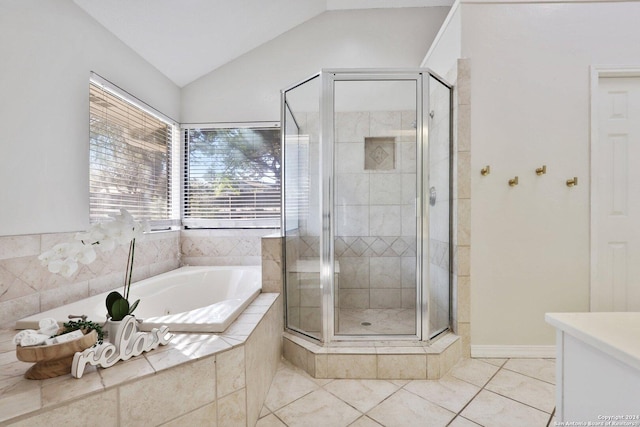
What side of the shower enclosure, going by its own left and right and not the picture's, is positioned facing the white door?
left

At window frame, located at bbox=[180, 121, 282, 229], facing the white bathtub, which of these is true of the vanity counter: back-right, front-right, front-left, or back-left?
front-left

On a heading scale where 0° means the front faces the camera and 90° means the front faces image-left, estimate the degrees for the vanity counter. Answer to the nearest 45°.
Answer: approximately 135°

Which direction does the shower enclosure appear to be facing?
toward the camera

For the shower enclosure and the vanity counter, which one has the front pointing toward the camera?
the shower enclosure

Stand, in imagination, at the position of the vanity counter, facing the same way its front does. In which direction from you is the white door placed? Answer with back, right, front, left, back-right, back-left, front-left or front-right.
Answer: front-right

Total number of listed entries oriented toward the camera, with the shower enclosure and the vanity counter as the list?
1

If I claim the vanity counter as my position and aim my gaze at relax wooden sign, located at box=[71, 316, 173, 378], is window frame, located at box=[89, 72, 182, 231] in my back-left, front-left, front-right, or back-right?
front-right

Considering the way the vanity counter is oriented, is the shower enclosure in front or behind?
in front

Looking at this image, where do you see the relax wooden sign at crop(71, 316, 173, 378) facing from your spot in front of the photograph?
facing the viewer and to the right of the viewer
